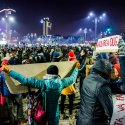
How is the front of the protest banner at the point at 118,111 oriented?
toward the camera

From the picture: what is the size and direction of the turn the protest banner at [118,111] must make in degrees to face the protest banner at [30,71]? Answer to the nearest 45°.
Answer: approximately 135° to its right
